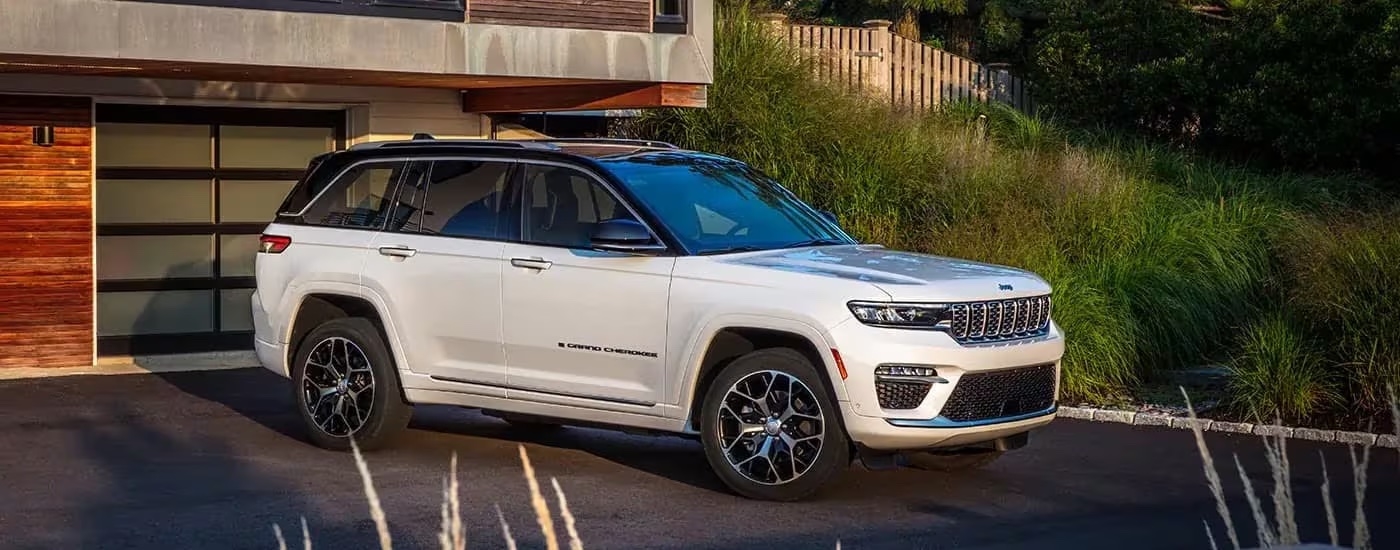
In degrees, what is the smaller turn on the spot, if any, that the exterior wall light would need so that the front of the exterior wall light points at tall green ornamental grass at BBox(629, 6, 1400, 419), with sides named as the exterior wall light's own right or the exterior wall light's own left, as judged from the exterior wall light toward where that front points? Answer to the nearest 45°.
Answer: approximately 90° to the exterior wall light's own left

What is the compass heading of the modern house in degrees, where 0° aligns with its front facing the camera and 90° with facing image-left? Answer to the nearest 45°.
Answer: approximately 0°

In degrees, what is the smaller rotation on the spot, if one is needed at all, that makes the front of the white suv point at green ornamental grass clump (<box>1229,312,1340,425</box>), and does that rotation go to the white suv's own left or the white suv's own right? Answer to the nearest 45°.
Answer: approximately 90° to the white suv's own left

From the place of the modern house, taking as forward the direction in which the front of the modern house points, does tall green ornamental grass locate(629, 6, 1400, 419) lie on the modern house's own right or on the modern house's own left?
on the modern house's own left

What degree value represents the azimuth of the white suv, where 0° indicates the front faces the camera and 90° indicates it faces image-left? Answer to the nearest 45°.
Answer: approximately 315°

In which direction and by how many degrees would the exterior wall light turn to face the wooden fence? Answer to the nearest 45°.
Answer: approximately 135° to its left
